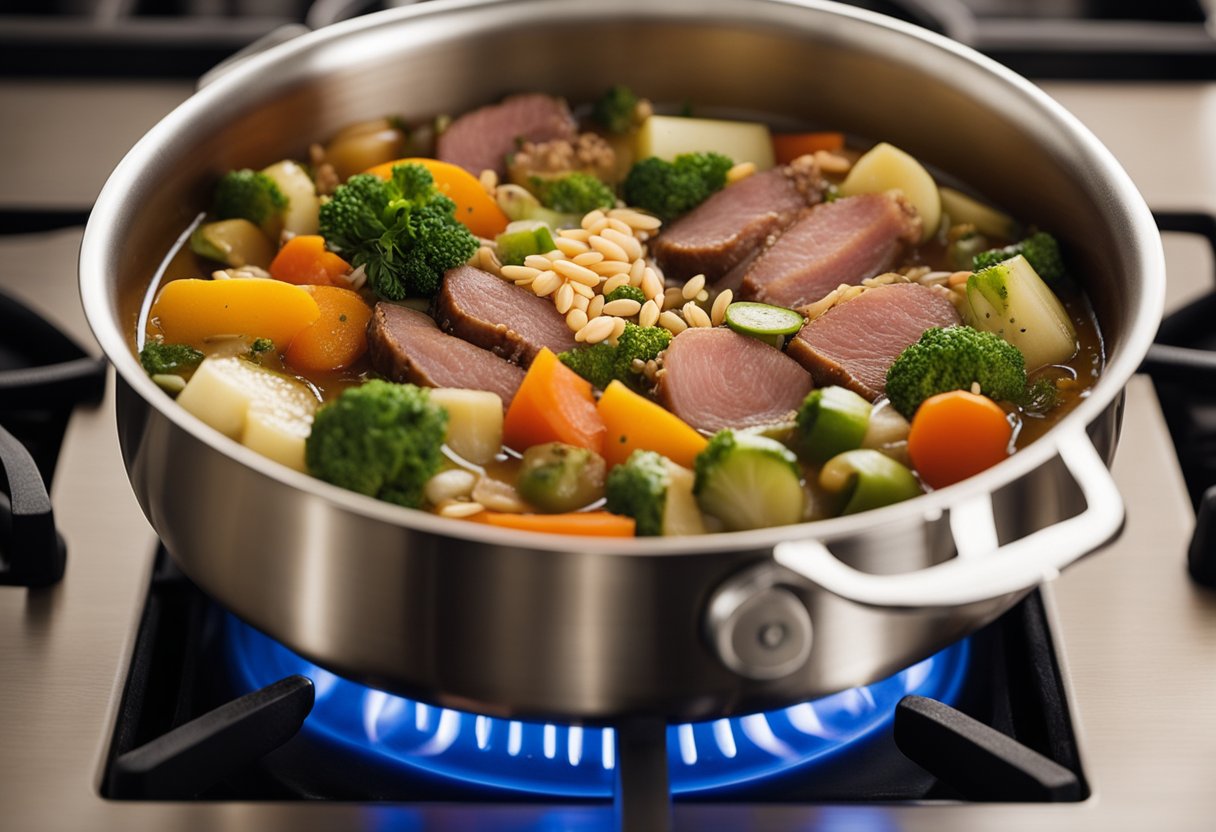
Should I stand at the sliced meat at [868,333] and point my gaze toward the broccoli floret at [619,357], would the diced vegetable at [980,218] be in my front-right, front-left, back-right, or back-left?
back-right

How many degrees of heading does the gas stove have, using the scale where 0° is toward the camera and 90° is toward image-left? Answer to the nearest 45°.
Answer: approximately 0°

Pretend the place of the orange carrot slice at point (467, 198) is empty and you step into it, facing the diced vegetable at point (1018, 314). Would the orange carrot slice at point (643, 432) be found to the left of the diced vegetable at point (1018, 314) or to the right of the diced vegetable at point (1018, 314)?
right
